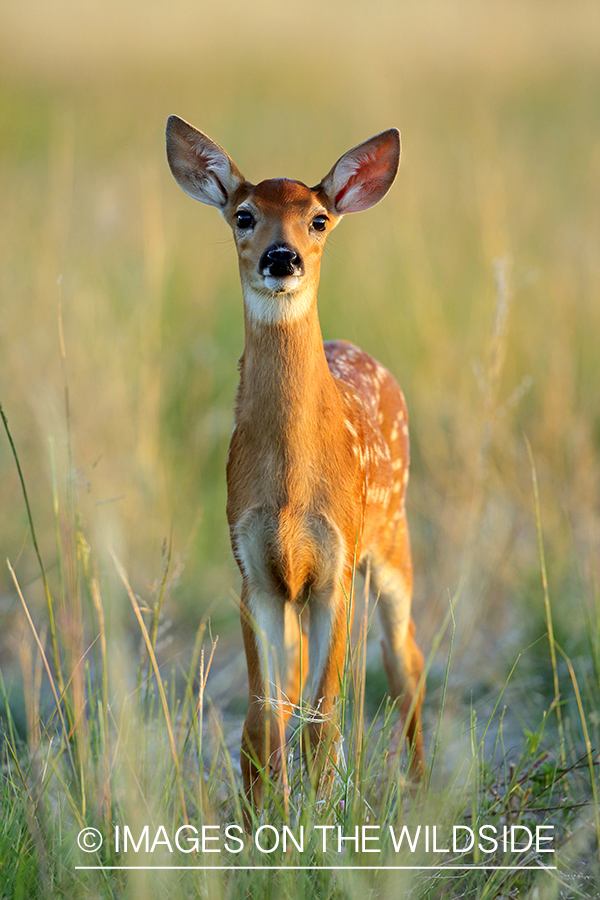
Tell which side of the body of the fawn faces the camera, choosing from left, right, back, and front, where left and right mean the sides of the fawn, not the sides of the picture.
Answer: front
